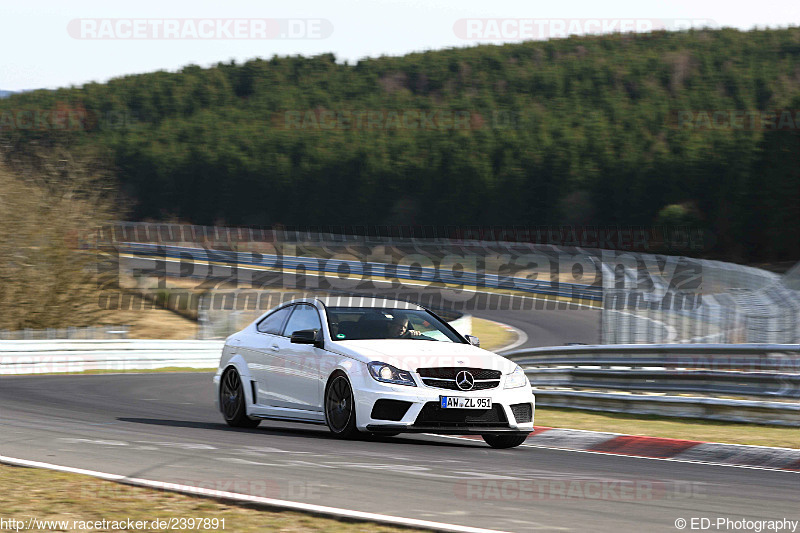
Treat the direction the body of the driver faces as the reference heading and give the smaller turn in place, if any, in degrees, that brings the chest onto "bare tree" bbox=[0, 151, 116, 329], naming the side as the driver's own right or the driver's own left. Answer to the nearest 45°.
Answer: approximately 180°

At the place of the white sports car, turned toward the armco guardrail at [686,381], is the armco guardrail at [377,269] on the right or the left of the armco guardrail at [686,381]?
left

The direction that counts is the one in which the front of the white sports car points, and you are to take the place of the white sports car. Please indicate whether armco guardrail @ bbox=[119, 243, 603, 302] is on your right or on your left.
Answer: on your left

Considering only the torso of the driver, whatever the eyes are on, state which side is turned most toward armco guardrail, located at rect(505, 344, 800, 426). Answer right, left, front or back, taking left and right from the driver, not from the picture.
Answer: left

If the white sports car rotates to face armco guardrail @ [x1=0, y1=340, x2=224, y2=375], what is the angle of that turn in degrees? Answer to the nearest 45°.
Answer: approximately 180°

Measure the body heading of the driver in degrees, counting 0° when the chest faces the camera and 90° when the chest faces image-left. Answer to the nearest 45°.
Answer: approximately 315°

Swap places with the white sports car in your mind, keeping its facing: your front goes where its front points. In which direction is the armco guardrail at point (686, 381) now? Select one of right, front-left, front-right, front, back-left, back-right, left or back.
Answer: left

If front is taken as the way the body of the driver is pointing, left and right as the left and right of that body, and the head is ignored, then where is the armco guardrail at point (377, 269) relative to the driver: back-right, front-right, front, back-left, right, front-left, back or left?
back-left

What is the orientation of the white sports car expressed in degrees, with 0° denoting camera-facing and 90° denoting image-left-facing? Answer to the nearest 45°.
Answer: approximately 315°
